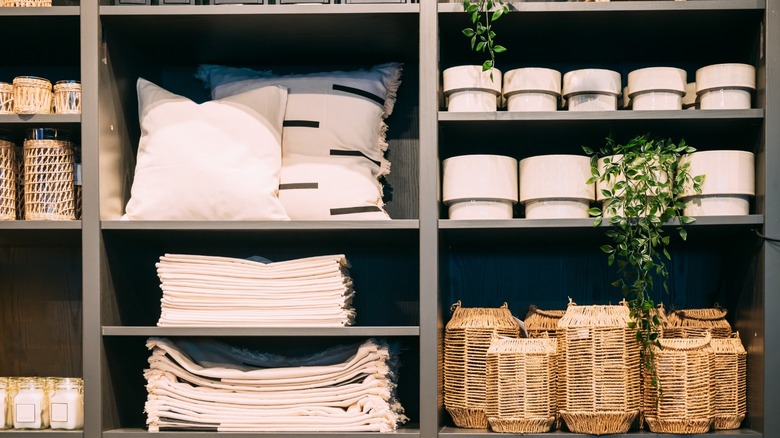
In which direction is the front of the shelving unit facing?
toward the camera
